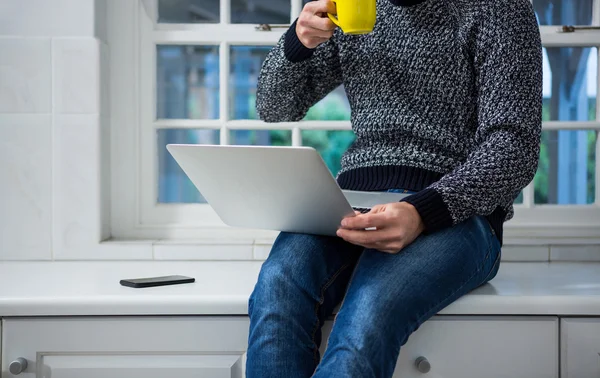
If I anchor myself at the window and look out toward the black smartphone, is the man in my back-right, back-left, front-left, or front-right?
front-left

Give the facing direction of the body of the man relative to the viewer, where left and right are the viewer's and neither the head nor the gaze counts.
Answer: facing the viewer and to the left of the viewer
